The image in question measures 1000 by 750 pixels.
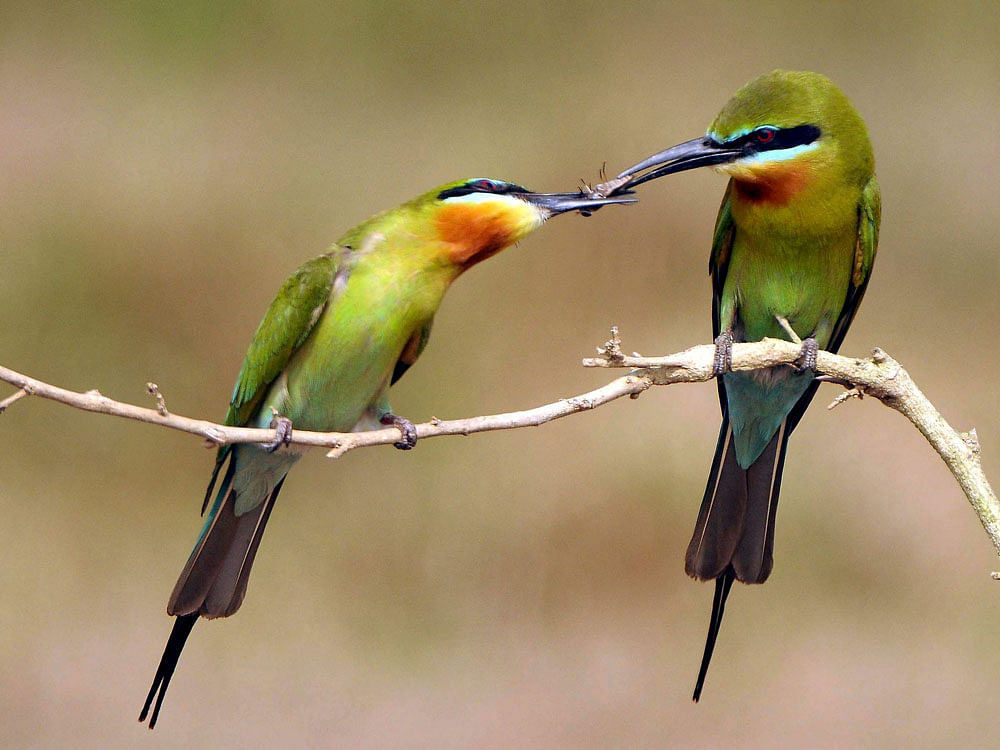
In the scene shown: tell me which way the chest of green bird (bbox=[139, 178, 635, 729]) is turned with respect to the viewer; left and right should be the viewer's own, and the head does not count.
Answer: facing the viewer and to the right of the viewer

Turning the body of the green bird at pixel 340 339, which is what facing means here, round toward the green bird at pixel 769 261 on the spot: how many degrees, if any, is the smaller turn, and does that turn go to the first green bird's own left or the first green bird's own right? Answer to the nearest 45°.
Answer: approximately 45° to the first green bird's own left
